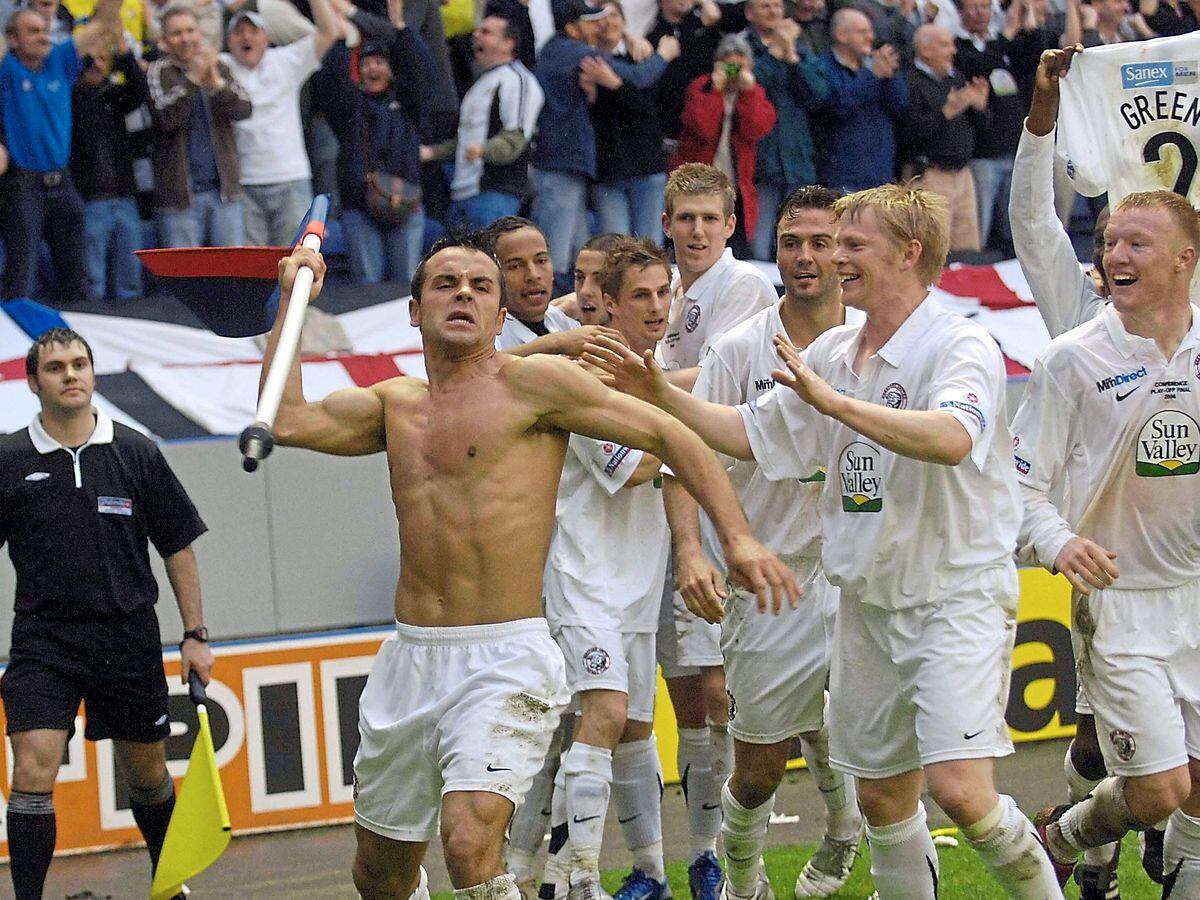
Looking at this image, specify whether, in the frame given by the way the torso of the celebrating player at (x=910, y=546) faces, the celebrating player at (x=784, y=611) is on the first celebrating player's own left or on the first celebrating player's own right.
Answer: on the first celebrating player's own right

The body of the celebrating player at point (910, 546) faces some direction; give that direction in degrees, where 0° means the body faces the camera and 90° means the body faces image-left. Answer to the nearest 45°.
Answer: approximately 45°

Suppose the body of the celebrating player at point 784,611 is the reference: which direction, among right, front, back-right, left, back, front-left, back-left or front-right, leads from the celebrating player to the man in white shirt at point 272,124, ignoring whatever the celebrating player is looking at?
back-right

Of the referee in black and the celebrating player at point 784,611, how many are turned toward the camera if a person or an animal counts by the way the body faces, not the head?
2

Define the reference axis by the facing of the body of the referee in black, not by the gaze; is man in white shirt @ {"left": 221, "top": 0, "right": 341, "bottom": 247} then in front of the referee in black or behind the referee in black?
behind

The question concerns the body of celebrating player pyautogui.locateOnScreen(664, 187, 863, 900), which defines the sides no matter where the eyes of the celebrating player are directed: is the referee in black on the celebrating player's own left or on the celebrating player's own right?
on the celebrating player's own right

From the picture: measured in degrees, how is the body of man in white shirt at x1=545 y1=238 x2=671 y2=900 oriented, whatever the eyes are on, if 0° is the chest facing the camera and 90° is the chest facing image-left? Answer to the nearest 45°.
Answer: approximately 315°

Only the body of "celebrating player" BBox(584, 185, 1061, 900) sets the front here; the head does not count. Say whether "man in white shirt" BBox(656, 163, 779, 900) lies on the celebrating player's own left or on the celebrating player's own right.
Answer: on the celebrating player's own right

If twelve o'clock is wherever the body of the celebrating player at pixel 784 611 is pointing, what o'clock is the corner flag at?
The corner flag is roughly at 2 o'clock from the celebrating player.
